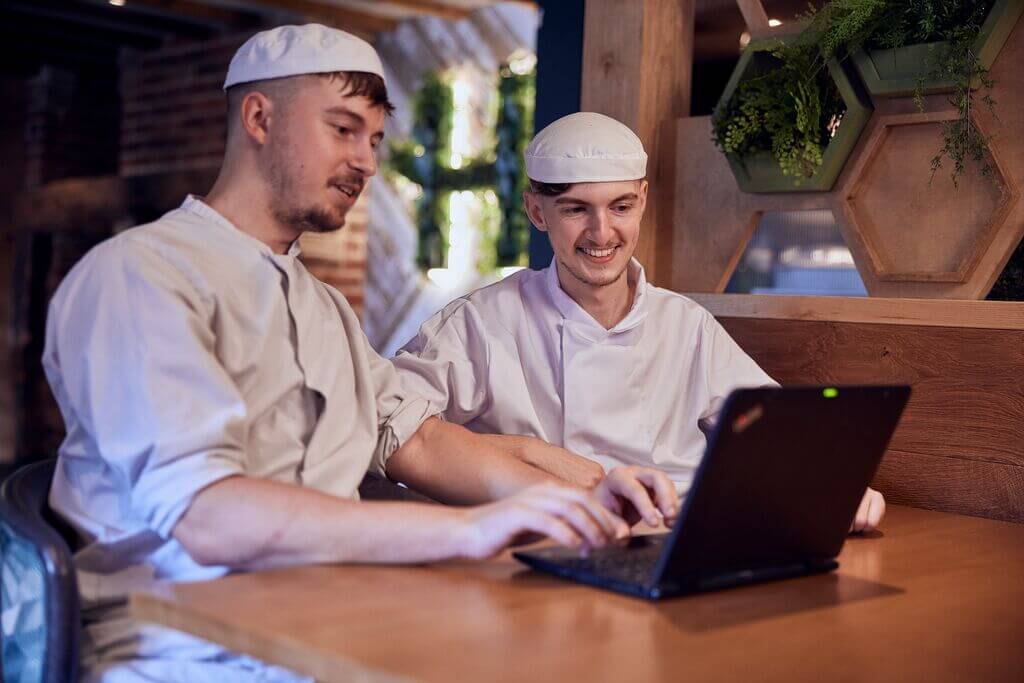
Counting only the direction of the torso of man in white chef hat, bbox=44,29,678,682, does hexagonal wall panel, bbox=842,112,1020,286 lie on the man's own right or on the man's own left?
on the man's own left

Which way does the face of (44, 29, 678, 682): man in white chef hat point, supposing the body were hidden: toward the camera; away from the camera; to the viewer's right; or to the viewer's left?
to the viewer's right

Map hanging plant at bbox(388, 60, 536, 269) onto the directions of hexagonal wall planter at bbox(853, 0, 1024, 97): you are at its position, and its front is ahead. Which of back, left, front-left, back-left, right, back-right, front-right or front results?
back-right

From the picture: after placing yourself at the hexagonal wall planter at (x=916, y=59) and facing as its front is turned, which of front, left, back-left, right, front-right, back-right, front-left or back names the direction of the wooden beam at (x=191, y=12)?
back-right

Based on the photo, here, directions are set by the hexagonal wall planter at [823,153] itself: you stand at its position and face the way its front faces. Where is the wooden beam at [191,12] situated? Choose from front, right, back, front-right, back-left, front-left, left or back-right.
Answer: back-right

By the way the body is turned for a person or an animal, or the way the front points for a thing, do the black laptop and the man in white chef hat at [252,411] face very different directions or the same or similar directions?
very different directions

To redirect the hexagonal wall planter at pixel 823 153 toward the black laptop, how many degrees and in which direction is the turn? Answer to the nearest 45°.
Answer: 0° — it already faces it

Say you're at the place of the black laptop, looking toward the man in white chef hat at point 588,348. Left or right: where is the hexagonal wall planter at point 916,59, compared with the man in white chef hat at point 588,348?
right

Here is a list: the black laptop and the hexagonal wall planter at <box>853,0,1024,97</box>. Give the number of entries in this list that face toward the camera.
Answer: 1

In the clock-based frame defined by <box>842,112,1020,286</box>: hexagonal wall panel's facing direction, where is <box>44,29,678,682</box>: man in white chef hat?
The man in white chef hat is roughly at 1 o'clock from the hexagonal wall panel.

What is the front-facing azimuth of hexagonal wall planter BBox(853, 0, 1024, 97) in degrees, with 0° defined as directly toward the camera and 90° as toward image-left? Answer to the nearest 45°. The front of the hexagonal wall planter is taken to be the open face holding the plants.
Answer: approximately 0°
